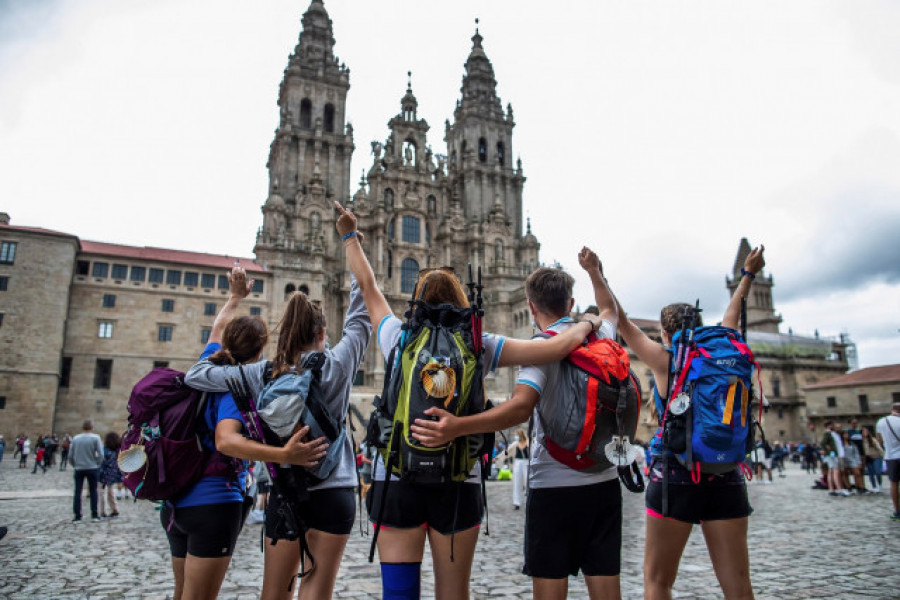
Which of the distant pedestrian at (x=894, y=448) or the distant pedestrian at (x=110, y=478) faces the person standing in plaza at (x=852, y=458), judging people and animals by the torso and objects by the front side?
the distant pedestrian at (x=894, y=448)

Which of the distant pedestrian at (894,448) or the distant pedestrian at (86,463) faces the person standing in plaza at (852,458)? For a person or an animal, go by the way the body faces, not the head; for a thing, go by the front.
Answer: the distant pedestrian at (894,448)

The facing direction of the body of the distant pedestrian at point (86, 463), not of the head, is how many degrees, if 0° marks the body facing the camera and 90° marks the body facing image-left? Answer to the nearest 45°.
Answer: approximately 180°

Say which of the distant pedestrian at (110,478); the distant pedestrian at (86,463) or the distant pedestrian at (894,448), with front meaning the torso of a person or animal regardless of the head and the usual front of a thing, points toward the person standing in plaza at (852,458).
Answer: the distant pedestrian at (894,448)

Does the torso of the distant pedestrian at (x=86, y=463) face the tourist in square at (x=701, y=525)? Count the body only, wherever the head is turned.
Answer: no

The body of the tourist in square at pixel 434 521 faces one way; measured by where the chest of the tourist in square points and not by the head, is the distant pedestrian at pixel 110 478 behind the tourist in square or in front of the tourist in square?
in front

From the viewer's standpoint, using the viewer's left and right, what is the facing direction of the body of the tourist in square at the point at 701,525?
facing away from the viewer

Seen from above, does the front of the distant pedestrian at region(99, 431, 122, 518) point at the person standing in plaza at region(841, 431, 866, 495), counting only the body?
no

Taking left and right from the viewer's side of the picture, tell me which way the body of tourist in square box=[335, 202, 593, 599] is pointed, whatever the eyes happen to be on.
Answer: facing away from the viewer

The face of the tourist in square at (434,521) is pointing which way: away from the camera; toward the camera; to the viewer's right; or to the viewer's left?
away from the camera

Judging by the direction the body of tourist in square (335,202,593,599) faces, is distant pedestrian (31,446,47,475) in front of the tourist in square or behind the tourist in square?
in front

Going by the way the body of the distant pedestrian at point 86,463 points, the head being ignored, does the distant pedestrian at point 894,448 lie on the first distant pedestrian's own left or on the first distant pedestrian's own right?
on the first distant pedestrian's own right

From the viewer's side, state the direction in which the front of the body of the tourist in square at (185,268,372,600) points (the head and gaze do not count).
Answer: away from the camera
